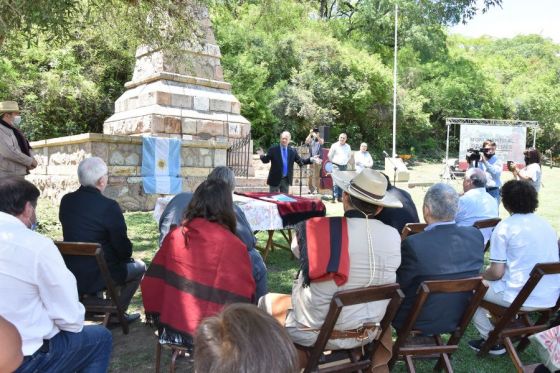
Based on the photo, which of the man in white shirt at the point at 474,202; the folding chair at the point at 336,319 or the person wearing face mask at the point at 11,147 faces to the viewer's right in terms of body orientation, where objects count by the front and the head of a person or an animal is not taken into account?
the person wearing face mask

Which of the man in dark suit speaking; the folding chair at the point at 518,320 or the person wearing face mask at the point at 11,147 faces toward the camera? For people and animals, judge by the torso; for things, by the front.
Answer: the man in dark suit speaking

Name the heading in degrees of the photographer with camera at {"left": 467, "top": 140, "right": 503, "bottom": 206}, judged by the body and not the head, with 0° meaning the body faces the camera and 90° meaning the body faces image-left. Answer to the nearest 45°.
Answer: approximately 45°

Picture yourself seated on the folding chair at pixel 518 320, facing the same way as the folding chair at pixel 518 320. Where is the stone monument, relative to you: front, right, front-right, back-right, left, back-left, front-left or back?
front

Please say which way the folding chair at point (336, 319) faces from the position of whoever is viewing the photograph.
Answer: facing away from the viewer and to the left of the viewer

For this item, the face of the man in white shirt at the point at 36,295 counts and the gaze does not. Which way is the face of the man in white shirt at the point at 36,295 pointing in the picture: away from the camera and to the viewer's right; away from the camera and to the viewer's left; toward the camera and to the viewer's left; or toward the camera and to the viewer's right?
away from the camera and to the viewer's right

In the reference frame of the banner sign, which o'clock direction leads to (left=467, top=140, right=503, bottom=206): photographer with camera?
The photographer with camera is roughly at 12 o'clock from the banner sign.

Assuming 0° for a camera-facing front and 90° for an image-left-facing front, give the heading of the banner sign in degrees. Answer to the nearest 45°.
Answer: approximately 0°

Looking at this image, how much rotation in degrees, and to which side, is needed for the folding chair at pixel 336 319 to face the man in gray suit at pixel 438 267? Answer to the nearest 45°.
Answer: approximately 90° to its right

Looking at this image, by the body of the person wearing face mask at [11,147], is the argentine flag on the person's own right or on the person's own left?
on the person's own left

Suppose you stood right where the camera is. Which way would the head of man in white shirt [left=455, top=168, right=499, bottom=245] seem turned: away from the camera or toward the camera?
away from the camera

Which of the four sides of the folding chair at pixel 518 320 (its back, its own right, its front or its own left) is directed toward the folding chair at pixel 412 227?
front

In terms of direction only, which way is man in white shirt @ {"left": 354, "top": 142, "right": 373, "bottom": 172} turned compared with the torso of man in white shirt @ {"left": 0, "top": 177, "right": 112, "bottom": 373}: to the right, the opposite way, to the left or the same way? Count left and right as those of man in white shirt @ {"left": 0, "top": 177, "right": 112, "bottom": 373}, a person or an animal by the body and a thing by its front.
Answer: the opposite way

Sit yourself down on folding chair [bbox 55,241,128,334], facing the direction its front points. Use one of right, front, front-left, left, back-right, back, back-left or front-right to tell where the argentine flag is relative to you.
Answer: front-left

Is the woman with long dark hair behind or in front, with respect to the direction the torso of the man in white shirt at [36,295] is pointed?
in front

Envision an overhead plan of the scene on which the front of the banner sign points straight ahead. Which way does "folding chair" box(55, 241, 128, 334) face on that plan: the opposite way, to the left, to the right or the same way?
the opposite way

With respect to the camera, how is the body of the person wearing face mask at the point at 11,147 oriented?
to the viewer's right
